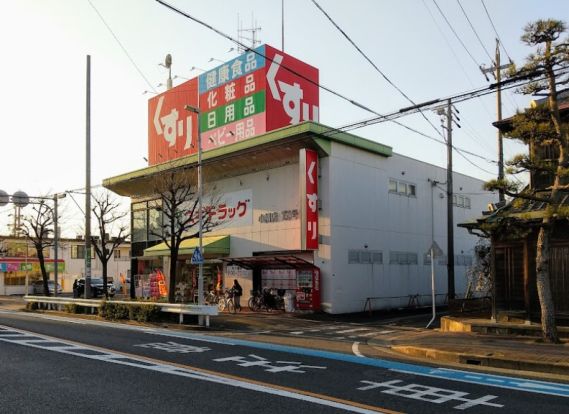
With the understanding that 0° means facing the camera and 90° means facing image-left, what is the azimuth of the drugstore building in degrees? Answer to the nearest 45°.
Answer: approximately 45°

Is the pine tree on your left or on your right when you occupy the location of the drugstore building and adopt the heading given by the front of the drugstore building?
on your left

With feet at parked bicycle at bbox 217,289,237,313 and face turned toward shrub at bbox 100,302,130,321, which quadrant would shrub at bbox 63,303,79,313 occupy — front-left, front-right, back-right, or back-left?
front-right
